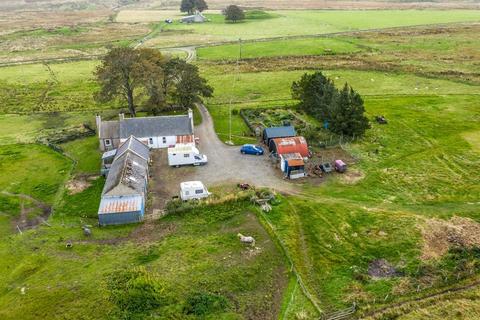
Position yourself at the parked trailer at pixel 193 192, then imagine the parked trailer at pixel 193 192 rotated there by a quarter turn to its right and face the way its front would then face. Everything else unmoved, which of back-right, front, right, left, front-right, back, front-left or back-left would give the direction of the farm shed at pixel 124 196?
right

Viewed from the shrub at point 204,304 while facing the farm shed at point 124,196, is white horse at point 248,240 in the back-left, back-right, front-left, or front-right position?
front-right

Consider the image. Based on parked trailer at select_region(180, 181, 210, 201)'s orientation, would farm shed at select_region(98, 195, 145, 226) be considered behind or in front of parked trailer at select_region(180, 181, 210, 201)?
behind

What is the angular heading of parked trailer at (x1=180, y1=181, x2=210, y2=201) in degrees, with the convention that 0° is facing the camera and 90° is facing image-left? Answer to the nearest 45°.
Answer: approximately 270°

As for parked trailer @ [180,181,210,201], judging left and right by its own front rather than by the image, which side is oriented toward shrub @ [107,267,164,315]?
right

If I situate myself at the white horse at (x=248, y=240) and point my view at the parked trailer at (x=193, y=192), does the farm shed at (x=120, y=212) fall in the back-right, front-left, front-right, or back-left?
front-left

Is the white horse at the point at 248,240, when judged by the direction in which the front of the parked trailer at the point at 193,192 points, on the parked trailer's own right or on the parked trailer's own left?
on the parked trailer's own right
